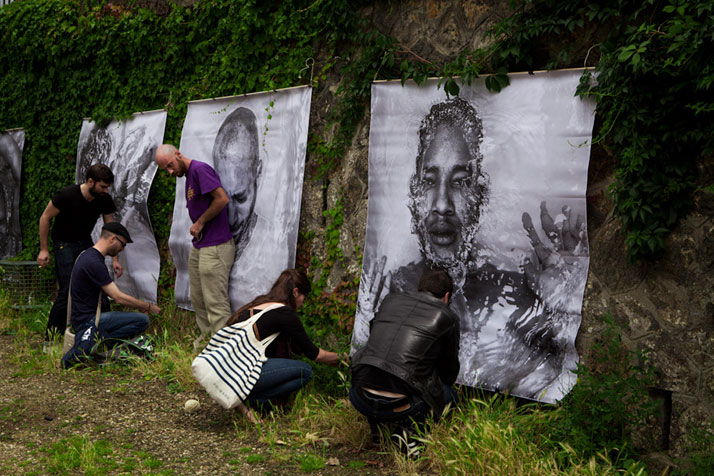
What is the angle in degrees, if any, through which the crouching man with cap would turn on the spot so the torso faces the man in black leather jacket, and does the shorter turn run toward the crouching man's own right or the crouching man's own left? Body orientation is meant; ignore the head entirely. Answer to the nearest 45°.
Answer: approximately 45° to the crouching man's own right

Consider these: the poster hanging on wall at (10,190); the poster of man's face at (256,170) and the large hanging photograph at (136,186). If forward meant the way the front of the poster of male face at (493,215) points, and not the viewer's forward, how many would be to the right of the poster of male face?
3

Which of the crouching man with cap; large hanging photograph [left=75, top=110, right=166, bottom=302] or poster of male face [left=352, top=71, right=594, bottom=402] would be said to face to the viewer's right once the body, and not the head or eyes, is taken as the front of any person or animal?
the crouching man with cap

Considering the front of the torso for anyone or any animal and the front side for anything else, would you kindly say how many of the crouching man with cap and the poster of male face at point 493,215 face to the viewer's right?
1

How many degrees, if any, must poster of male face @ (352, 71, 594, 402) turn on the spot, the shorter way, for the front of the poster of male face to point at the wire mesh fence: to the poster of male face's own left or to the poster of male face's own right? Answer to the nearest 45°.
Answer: approximately 90° to the poster of male face's own right

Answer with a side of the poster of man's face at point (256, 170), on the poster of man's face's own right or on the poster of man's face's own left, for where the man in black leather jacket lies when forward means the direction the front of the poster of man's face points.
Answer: on the poster of man's face's own left

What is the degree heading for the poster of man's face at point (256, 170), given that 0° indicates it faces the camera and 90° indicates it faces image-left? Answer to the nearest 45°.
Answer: approximately 45°

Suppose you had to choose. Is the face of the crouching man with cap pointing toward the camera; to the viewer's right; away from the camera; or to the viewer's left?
to the viewer's right

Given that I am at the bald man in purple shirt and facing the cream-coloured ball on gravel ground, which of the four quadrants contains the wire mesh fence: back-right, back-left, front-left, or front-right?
back-right

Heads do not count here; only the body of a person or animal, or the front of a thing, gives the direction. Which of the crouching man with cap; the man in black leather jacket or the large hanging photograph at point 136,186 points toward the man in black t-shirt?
the large hanging photograph

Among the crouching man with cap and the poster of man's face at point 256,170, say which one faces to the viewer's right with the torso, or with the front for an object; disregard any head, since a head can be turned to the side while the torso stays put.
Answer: the crouching man with cap

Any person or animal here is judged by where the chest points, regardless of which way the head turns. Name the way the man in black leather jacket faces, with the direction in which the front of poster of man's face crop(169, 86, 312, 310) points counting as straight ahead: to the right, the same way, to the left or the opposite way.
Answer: the opposite way

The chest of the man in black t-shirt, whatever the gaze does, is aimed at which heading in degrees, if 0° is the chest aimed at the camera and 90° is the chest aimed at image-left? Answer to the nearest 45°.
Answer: approximately 315°

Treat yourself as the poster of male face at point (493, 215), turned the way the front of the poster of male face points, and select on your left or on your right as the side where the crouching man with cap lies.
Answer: on your right

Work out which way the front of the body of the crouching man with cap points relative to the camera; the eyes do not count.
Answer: to the viewer's right
